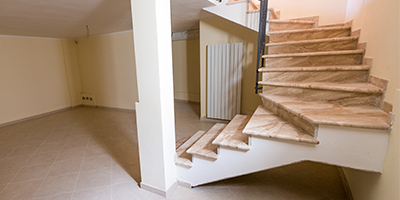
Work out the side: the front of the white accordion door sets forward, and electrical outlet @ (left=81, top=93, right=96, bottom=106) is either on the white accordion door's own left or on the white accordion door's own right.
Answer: on the white accordion door's own right

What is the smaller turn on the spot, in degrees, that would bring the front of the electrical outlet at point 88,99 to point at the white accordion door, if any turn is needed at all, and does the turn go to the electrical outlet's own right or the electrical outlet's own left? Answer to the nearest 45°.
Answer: approximately 45° to the electrical outlet's own left

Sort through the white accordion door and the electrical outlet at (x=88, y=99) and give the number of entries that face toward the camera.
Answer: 2

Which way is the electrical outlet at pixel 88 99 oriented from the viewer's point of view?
toward the camera

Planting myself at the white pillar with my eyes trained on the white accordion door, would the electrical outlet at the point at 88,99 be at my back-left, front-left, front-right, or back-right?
front-left

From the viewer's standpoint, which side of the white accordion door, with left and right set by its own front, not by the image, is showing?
front

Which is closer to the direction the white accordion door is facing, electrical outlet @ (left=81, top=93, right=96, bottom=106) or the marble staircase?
the marble staircase

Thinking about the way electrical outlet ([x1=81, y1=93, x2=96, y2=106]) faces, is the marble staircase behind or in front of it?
in front

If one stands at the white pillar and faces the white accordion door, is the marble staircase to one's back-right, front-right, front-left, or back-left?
front-right
